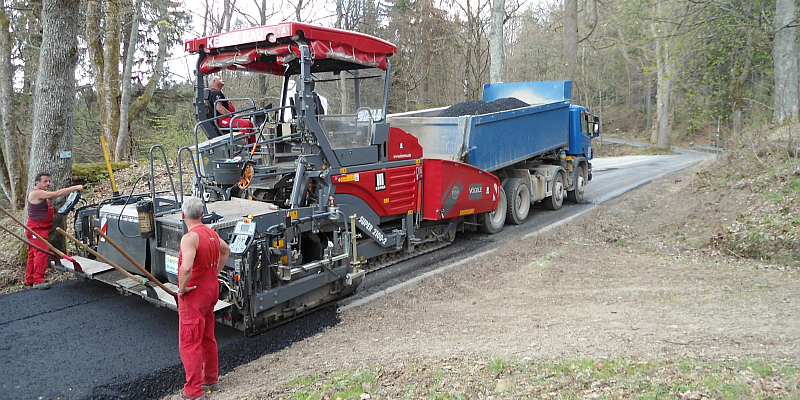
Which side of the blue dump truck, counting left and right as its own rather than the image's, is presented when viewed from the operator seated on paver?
back

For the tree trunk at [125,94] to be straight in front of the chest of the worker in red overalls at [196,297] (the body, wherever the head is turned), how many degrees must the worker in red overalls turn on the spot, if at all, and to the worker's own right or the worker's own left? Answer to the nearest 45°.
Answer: approximately 45° to the worker's own right

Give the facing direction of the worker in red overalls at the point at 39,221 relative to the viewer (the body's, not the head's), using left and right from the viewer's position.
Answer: facing to the right of the viewer

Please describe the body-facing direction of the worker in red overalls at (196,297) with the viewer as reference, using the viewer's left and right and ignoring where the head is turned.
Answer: facing away from the viewer and to the left of the viewer

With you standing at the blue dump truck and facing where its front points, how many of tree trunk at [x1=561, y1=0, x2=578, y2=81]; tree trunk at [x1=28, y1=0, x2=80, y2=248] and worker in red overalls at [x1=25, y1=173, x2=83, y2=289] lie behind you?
2

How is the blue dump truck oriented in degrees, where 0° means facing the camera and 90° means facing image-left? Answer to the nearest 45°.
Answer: approximately 225°
